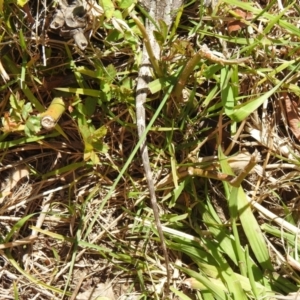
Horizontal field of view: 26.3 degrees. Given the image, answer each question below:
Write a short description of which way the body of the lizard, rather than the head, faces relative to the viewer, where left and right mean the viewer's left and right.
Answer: facing away from the viewer

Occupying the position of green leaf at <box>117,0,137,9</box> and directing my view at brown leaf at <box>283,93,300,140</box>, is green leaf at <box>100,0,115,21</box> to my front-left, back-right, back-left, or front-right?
back-right

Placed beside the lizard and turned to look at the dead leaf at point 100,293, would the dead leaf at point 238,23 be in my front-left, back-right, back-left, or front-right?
back-left

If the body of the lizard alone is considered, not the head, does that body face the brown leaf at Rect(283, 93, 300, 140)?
no
